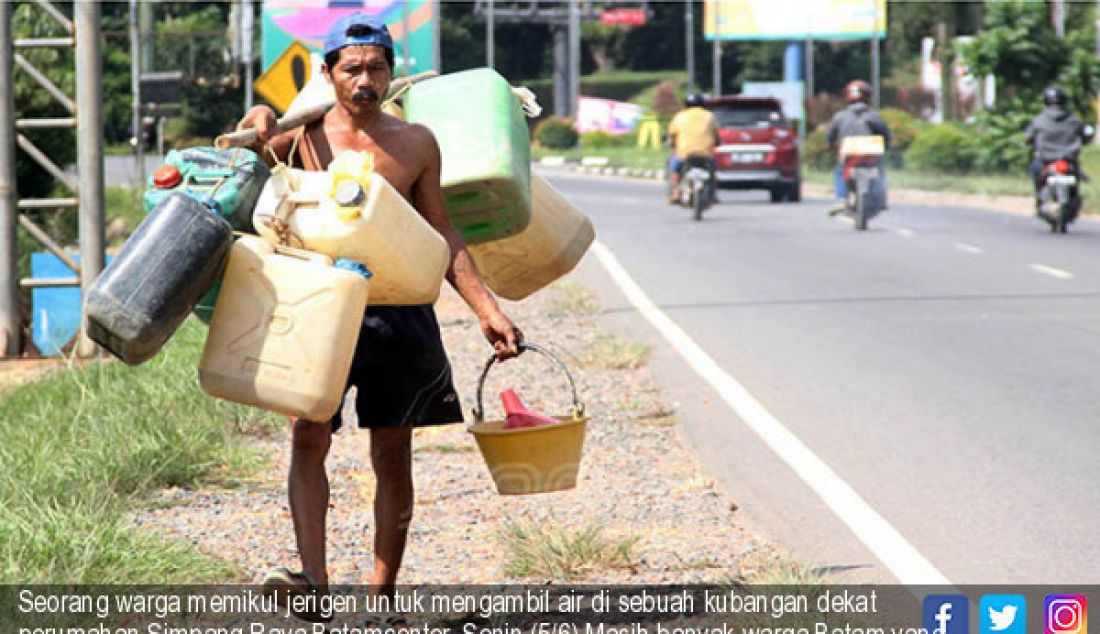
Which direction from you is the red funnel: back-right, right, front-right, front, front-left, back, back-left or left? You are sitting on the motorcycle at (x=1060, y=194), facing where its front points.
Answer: back

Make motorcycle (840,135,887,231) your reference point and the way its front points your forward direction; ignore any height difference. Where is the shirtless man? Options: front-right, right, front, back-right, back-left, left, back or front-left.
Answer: back

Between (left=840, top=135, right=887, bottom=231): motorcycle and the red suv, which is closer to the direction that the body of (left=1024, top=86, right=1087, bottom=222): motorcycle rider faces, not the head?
the red suv

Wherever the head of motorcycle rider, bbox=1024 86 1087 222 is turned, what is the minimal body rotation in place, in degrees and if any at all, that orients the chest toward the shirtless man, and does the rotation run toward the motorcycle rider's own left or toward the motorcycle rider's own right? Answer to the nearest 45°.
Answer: approximately 180°

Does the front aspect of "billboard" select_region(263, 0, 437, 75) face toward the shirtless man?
yes

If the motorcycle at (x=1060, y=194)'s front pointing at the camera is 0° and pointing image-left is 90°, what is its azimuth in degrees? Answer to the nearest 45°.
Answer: approximately 180°

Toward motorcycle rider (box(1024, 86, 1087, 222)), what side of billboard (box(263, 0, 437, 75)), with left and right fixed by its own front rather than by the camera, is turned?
left

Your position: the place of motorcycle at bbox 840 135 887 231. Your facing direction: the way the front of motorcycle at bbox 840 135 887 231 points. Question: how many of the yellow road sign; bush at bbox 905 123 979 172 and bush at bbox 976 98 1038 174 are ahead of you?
2

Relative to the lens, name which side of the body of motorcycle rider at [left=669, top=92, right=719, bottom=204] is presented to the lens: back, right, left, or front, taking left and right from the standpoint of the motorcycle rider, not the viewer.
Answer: back

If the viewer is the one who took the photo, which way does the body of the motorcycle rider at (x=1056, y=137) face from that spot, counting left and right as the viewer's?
facing away from the viewer
